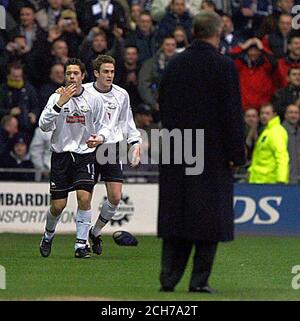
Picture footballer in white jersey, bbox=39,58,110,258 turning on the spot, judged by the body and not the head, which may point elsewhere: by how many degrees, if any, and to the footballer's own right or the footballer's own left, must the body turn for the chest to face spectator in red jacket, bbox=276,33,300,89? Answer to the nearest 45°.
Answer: approximately 135° to the footballer's own left

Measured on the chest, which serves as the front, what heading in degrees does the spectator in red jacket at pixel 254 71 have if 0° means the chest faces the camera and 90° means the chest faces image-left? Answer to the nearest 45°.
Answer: approximately 0°

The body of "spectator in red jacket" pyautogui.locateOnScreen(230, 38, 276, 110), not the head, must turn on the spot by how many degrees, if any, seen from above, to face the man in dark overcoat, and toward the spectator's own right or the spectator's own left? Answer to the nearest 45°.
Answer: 0° — they already face them

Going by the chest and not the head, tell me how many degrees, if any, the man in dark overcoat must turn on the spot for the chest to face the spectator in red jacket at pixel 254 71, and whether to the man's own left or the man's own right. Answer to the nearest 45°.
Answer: approximately 45° to the man's own left

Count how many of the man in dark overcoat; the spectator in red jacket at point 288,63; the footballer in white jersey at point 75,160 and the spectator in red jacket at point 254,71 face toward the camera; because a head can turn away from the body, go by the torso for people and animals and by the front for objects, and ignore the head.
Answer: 3
